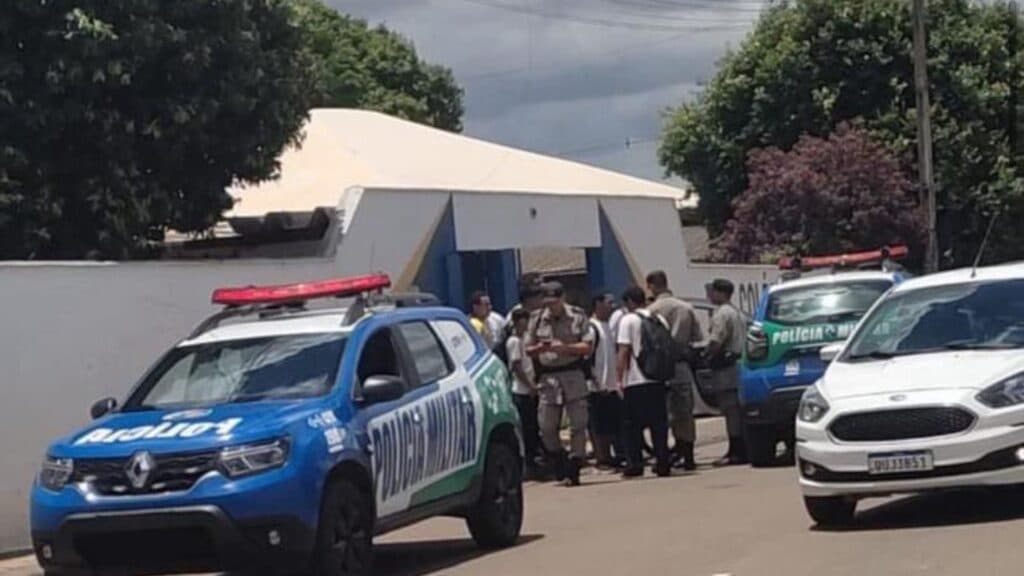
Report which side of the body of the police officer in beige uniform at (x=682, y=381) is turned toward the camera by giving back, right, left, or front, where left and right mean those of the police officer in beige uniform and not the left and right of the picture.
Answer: left

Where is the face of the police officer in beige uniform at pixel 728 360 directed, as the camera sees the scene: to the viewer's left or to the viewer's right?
to the viewer's left

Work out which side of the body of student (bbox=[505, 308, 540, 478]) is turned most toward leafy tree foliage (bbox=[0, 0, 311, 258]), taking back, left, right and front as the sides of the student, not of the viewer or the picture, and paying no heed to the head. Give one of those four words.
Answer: back

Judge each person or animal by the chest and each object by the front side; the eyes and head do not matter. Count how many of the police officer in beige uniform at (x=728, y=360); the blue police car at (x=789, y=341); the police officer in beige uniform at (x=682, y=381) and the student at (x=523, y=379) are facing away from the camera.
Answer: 1

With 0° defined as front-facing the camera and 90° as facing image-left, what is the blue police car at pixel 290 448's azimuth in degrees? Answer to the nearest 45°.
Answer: approximately 45°

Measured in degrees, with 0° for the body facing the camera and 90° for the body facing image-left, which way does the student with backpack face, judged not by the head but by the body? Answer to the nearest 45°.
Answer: approximately 135°

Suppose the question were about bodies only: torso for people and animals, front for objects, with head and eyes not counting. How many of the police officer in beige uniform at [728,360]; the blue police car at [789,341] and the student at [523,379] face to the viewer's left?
1

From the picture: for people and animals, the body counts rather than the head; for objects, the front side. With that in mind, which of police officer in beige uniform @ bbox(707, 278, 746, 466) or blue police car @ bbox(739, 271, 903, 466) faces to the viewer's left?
the police officer in beige uniform

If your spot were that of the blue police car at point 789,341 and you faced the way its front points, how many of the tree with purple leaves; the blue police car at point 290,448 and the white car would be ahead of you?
1

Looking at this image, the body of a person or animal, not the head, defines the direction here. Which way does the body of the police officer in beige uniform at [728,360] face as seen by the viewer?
to the viewer's left
